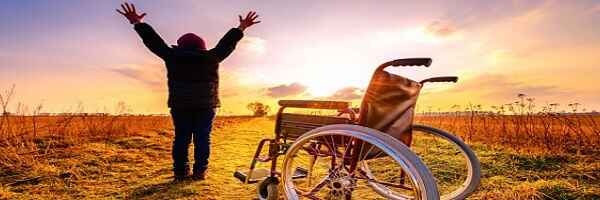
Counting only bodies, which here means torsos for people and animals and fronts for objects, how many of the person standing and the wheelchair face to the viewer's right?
0

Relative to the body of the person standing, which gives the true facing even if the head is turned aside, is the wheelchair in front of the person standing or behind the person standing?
behind

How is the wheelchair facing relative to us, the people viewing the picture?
facing away from the viewer and to the left of the viewer

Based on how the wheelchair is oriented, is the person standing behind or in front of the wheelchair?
in front

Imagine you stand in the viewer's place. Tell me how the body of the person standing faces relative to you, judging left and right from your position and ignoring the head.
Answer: facing away from the viewer
